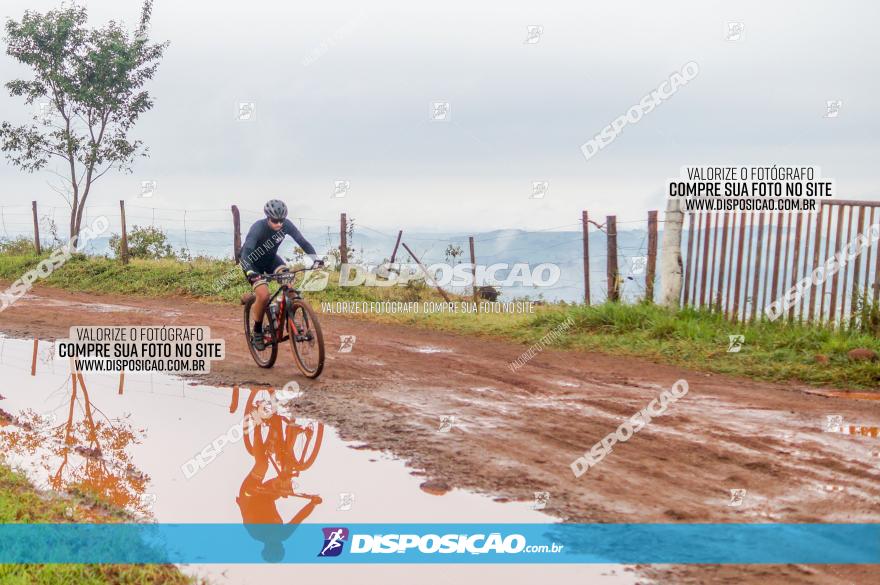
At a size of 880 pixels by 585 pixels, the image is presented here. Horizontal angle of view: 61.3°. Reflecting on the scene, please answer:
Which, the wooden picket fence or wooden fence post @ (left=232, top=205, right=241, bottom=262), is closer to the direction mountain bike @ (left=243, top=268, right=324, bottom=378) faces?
the wooden picket fence

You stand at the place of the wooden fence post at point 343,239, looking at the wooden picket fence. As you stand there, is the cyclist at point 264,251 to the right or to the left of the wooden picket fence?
right

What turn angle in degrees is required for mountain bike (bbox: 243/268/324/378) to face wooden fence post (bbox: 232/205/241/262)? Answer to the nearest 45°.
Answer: approximately 135° to its left

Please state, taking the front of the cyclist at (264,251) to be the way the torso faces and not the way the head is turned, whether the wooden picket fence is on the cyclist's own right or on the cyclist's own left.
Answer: on the cyclist's own left

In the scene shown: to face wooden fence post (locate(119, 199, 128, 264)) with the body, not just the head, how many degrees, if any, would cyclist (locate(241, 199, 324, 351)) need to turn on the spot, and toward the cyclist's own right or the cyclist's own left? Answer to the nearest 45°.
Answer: approximately 135° to the cyclist's own left

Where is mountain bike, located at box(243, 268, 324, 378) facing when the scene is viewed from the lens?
facing the viewer and to the right of the viewer

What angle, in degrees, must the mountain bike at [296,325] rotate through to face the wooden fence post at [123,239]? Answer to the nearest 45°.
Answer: approximately 135° to its left

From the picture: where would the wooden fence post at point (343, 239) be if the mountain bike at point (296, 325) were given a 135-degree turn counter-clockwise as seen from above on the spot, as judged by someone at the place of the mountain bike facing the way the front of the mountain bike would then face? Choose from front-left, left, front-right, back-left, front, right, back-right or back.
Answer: front
